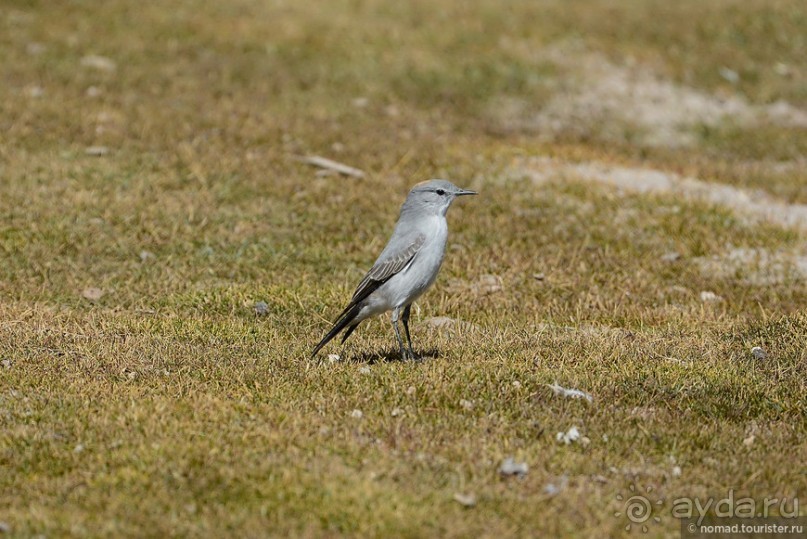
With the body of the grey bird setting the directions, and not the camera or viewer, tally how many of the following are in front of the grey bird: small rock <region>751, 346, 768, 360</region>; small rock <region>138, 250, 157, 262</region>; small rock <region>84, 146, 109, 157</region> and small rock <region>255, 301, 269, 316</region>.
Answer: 1

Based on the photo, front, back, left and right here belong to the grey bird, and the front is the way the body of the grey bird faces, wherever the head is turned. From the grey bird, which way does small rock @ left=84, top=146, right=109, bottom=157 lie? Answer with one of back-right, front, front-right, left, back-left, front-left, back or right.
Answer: back-left

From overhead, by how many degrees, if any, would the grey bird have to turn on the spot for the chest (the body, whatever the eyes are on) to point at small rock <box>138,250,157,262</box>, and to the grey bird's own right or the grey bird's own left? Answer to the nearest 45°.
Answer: approximately 135° to the grey bird's own left

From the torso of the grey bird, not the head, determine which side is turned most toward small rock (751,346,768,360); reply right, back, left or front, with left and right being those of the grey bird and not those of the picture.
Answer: front

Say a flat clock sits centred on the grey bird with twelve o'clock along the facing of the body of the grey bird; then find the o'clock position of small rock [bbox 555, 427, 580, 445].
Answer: The small rock is roughly at 2 o'clock from the grey bird.

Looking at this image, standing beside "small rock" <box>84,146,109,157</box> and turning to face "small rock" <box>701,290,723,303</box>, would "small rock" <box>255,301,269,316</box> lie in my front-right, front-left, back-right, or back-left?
front-right

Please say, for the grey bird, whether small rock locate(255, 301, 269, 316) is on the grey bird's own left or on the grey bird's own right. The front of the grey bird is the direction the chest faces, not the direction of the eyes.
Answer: on the grey bird's own left

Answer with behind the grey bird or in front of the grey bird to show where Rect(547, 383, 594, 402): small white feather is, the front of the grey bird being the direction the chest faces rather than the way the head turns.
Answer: in front

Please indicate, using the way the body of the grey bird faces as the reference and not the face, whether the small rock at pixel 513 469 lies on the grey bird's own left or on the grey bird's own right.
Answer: on the grey bird's own right

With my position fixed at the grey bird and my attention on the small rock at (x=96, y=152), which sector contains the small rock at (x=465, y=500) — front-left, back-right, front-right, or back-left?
back-left

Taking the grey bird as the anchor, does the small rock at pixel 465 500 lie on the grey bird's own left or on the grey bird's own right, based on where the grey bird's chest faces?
on the grey bird's own right

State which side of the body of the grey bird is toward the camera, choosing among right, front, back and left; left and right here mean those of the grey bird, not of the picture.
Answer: right

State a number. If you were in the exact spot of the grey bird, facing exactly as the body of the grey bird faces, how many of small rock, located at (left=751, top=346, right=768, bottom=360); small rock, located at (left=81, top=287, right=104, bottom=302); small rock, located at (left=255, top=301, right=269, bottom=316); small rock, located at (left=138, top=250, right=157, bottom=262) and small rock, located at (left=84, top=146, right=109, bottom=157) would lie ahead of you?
1

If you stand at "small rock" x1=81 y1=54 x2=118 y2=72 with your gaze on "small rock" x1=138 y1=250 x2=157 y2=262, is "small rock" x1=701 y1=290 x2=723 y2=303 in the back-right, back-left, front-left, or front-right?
front-left

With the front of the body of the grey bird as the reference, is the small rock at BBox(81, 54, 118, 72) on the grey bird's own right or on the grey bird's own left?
on the grey bird's own left
